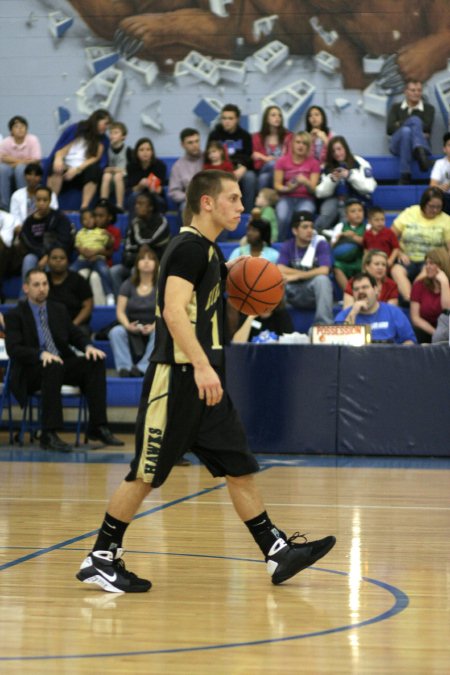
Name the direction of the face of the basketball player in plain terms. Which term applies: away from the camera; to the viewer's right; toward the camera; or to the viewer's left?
to the viewer's right

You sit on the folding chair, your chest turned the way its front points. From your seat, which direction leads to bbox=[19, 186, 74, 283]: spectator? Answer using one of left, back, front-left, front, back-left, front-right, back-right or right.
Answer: back

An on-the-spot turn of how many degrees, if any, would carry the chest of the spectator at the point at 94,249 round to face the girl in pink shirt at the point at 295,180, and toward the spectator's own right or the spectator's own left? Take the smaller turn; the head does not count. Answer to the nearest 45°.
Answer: approximately 90° to the spectator's own left

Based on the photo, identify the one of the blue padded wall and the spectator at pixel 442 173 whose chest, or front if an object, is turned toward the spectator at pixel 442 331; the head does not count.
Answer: the spectator at pixel 442 173

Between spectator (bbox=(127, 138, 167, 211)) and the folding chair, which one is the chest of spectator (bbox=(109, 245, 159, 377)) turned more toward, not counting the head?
the folding chair

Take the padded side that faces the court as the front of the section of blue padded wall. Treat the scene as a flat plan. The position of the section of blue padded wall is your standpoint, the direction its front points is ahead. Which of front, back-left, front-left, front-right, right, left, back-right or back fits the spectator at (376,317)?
back-left

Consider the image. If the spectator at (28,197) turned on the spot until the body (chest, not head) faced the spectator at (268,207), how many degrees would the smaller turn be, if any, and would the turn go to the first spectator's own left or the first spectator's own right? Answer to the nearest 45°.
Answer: approximately 45° to the first spectator's own left

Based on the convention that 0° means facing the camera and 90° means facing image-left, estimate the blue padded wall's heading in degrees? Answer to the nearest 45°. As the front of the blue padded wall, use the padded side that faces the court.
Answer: approximately 0°

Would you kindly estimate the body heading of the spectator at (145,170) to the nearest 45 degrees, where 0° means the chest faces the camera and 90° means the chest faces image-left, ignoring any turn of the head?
approximately 0°
